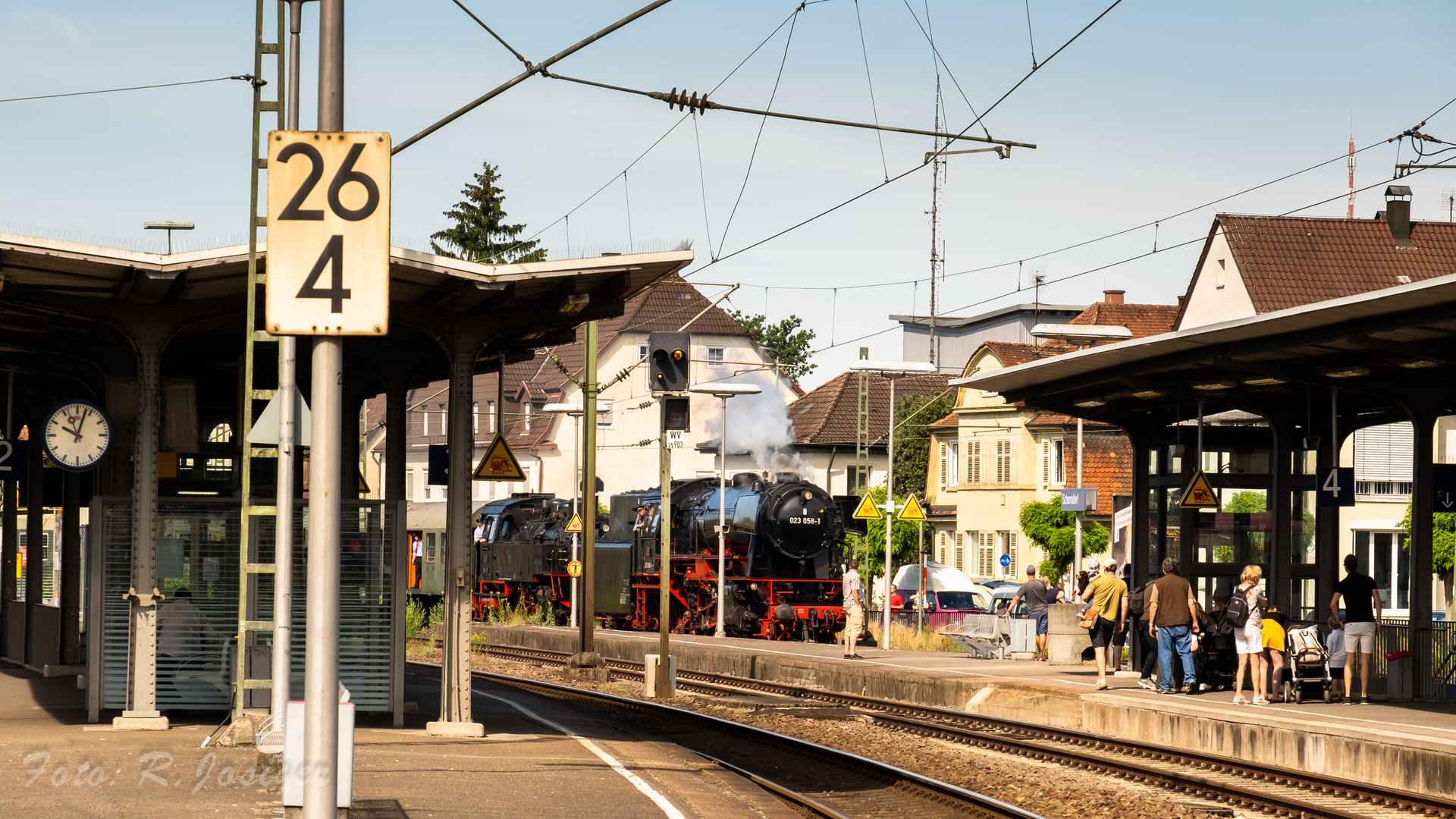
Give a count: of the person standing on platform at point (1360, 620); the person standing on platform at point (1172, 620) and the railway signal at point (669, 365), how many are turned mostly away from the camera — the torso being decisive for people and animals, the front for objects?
2

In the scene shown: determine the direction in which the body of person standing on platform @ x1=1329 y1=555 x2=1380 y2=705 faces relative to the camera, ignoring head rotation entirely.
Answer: away from the camera

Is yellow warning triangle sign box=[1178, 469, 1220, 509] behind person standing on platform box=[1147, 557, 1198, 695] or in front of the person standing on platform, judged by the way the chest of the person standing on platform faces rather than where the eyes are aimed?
in front

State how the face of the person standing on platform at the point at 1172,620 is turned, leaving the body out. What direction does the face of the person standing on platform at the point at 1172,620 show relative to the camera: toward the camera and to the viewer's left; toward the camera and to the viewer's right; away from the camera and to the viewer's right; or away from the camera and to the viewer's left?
away from the camera and to the viewer's left

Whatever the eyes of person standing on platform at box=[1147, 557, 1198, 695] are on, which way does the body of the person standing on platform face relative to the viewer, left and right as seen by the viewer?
facing away from the viewer

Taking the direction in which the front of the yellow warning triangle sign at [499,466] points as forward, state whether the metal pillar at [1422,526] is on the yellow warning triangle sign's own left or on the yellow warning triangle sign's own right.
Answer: on the yellow warning triangle sign's own left

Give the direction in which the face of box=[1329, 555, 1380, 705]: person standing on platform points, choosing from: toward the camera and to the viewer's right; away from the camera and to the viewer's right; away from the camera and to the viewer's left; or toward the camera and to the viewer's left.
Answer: away from the camera and to the viewer's left
